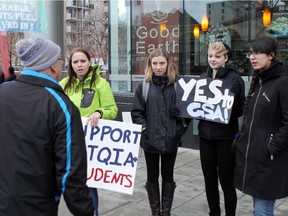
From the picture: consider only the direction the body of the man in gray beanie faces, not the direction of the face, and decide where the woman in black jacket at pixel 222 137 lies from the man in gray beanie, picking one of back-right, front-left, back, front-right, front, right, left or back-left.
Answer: front

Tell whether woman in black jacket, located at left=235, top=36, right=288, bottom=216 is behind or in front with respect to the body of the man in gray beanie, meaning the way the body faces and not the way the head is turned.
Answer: in front

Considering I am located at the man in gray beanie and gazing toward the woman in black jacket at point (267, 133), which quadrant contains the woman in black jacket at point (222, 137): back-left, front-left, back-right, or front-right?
front-left

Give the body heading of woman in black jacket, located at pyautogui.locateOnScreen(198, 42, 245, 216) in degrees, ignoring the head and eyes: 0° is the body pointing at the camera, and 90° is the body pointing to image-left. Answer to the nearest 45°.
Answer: approximately 45°

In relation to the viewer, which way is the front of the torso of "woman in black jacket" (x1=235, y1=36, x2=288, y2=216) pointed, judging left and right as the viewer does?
facing the viewer and to the left of the viewer

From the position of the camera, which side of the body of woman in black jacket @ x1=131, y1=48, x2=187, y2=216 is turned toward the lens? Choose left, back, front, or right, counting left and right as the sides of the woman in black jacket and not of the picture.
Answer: front

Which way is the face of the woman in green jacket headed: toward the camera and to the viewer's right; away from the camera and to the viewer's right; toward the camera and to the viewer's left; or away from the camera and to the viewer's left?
toward the camera and to the viewer's left

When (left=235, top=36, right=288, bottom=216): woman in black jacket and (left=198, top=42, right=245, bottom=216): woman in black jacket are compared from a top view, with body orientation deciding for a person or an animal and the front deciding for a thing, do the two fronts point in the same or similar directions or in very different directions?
same or similar directions

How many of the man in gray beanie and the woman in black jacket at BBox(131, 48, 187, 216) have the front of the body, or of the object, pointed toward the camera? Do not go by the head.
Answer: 1

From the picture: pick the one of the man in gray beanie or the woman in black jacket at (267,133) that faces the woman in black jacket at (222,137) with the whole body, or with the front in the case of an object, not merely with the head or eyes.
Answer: the man in gray beanie

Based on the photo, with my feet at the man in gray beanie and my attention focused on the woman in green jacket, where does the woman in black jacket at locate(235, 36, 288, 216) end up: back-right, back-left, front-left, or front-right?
front-right

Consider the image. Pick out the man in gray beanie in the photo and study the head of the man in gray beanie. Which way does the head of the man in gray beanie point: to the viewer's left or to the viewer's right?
to the viewer's right

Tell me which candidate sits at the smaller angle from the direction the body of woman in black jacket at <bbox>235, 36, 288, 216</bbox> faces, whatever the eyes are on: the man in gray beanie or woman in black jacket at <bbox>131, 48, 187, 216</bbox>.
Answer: the man in gray beanie

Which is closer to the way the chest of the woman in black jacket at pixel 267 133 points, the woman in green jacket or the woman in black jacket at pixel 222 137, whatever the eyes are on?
the woman in green jacket

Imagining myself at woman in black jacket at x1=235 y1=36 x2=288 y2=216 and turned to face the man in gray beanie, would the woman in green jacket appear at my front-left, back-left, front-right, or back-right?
front-right

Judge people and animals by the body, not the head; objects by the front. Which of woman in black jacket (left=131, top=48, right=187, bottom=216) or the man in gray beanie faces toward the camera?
the woman in black jacket

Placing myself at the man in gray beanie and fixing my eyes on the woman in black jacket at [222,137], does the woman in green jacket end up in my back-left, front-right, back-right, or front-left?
front-left
